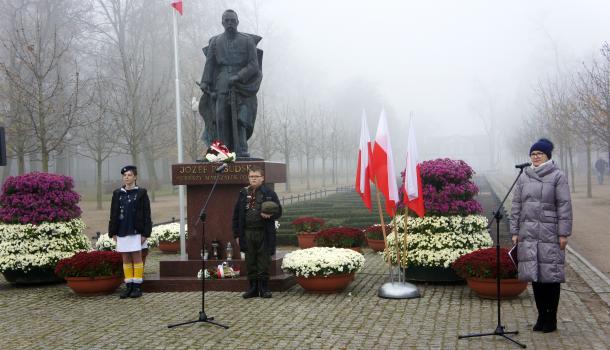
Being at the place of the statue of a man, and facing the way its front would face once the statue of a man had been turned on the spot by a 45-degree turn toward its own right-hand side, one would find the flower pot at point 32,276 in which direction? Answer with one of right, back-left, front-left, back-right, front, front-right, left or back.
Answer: front-right

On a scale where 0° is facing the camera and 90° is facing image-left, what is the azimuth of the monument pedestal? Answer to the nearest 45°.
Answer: approximately 0°

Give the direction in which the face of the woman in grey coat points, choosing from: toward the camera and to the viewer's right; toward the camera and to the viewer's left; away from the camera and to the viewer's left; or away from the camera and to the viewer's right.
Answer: toward the camera and to the viewer's left

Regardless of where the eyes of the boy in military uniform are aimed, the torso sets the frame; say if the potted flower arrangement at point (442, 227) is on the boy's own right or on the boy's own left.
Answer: on the boy's own left

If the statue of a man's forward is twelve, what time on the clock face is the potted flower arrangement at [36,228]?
The potted flower arrangement is roughly at 3 o'clock from the statue of a man.

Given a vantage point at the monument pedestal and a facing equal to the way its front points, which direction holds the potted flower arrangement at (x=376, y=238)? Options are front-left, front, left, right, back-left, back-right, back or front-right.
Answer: back-left

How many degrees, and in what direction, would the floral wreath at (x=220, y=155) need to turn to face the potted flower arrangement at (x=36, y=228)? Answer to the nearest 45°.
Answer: approximately 90° to its right
